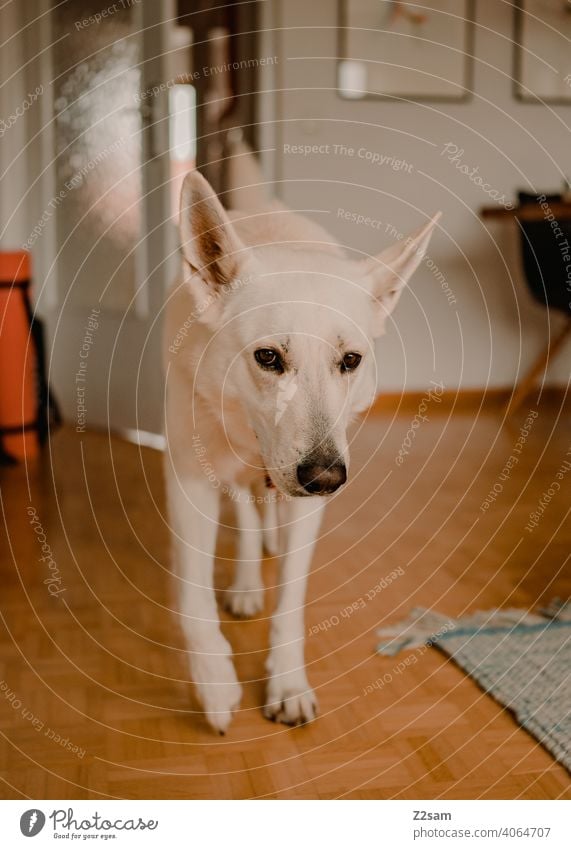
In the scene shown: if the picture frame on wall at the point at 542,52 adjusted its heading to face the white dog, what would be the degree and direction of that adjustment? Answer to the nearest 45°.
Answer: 0° — it already faces it

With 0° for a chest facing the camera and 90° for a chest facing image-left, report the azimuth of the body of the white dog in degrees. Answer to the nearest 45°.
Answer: approximately 0°

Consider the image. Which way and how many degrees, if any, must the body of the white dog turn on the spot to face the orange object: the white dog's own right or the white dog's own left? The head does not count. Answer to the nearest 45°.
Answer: approximately 135° to the white dog's own right

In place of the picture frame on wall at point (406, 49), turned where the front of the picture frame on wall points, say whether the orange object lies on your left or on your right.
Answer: on your right

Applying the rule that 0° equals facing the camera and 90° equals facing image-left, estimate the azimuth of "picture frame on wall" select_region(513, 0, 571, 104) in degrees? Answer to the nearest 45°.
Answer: approximately 0°

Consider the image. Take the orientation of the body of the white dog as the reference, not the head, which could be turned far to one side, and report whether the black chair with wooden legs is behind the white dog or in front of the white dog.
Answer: behind
